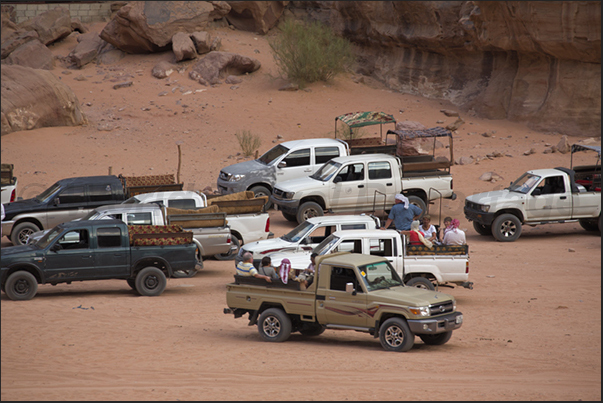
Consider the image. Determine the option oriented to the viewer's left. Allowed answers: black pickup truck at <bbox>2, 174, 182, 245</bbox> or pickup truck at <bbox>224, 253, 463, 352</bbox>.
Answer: the black pickup truck

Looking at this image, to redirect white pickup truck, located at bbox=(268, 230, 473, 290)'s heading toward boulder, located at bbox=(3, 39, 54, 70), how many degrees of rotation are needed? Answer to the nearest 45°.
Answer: approximately 45° to its right

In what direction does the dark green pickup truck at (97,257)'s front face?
to the viewer's left

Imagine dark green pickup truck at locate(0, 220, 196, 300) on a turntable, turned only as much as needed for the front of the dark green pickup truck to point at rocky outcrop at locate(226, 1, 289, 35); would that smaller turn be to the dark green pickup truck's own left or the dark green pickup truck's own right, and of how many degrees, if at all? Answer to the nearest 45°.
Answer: approximately 90° to the dark green pickup truck's own right

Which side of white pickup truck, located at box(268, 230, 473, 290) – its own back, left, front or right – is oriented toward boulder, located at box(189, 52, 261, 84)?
right

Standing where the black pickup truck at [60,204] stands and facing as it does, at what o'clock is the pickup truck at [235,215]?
The pickup truck is roughly at 7 o'clock from the black pickup truck.

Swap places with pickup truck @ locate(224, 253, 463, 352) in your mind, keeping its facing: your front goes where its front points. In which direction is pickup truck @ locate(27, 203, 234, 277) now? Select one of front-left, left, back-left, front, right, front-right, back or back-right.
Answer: back

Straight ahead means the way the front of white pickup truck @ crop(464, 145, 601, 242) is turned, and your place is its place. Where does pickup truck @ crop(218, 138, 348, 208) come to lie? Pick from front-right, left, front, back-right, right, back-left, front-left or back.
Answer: front-right

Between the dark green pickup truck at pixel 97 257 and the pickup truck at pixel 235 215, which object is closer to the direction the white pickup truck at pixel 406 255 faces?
the dark green pickup truck

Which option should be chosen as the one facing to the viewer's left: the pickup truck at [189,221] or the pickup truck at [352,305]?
the pickup truck at [189,221]

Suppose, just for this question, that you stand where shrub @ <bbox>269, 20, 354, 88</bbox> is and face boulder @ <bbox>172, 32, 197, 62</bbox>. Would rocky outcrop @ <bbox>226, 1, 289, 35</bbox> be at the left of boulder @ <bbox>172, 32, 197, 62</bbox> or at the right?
right

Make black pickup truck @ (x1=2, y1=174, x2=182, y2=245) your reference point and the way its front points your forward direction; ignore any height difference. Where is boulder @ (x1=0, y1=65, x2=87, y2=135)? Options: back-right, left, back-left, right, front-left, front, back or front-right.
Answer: right

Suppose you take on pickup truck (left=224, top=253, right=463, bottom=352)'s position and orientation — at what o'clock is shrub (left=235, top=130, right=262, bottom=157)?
The shrub is roughly at 7 o'clock from the pickup truck.

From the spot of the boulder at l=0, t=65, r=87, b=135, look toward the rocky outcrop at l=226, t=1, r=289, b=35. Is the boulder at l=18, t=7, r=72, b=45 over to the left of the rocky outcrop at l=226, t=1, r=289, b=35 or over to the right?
left

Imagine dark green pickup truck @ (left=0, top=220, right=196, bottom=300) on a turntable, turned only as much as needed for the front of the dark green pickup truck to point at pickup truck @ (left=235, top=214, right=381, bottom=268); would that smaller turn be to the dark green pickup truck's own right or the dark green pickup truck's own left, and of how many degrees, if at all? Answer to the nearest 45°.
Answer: approximately 180°

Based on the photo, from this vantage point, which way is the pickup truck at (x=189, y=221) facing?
to the viewer's left

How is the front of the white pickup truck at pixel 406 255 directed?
to the viewer's left

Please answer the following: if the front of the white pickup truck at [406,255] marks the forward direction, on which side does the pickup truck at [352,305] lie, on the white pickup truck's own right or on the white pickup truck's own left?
on the white pickup truck's own left

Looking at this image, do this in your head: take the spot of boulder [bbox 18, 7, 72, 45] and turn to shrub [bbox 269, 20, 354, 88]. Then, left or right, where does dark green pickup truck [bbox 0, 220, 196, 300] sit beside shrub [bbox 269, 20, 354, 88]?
right
